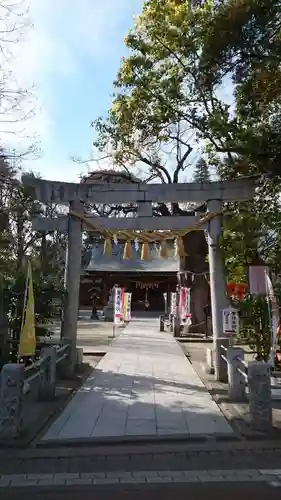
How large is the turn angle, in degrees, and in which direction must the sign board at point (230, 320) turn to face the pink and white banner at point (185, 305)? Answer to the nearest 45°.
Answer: approximately 180°

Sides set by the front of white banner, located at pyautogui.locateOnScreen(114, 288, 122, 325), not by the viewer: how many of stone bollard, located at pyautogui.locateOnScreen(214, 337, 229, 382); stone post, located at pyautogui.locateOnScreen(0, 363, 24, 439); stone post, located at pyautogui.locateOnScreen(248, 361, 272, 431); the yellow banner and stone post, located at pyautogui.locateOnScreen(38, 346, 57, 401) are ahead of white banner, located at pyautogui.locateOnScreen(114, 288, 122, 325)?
5

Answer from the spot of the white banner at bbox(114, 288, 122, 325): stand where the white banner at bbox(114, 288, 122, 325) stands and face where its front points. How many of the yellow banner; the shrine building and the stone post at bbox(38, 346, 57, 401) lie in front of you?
2

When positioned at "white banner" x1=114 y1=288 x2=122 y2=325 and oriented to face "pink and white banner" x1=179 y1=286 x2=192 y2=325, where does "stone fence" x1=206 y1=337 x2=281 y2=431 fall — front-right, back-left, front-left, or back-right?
front-right

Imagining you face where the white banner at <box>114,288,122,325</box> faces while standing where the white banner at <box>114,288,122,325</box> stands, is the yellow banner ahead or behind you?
ahead

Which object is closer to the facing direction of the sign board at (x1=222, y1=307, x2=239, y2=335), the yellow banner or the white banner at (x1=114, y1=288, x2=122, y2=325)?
the yellow banner

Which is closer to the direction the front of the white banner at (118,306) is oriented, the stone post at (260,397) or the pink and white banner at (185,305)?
the stone post

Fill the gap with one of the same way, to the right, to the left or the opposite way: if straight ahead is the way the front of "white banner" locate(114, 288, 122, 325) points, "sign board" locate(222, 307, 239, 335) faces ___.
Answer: the same way

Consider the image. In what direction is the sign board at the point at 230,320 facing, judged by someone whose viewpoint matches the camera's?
facing the viewer

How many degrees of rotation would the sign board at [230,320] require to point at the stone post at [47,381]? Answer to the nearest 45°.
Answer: approximately 45° to its right

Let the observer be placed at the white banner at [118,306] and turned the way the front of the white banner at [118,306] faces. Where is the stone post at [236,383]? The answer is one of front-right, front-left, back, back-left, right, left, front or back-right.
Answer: front

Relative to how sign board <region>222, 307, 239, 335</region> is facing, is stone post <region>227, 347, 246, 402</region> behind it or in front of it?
in front

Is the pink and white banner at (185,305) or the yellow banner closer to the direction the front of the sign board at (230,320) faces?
the yellow banner

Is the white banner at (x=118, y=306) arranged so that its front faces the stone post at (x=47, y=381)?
yes
